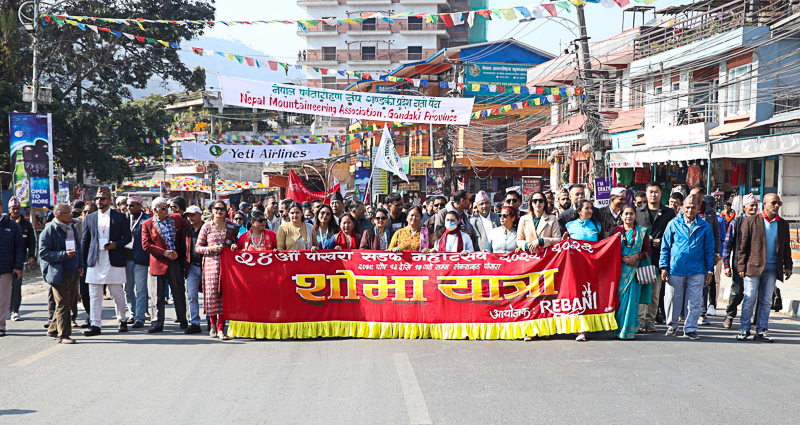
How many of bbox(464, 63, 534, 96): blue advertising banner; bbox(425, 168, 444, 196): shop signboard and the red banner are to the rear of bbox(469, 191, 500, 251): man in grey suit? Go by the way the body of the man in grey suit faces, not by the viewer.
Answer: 2

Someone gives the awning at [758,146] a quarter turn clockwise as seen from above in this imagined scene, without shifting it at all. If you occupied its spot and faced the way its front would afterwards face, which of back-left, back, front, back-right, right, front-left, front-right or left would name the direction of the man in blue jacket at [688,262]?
back-left

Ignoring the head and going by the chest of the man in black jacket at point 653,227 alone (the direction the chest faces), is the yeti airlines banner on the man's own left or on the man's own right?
on the man's own right

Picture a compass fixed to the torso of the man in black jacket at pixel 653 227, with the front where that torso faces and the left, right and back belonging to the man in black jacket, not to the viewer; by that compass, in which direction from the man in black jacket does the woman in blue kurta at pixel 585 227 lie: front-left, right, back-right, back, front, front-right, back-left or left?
front-right

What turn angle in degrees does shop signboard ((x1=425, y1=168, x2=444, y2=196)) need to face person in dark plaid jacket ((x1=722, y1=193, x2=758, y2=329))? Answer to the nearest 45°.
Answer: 0° — it already faces them

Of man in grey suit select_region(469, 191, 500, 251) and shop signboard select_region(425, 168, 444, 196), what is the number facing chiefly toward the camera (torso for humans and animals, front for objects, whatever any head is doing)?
2

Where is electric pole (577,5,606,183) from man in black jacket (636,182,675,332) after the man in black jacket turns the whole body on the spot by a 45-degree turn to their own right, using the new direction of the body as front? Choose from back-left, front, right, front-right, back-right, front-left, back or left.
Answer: back-right

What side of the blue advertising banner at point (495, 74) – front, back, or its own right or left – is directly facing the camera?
front

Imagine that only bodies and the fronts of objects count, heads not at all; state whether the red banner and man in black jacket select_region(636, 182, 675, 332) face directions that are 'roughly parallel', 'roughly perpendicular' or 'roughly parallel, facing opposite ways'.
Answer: roughly parallel

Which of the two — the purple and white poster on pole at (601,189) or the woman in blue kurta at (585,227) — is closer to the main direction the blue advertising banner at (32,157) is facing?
the woman in blue kurta

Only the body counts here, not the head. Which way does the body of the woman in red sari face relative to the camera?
toward the camera

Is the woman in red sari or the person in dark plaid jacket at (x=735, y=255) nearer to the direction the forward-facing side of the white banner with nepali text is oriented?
the woman in red sari

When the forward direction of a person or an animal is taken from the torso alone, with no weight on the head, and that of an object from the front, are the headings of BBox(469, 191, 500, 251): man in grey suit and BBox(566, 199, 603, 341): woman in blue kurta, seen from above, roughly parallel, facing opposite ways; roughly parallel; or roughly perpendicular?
roughly parallel

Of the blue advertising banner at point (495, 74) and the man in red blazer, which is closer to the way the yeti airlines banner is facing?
the man in red blazer

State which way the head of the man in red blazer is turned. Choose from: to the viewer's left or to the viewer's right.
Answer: to the viewer's right

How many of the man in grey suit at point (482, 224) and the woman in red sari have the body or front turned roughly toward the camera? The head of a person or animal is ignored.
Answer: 2

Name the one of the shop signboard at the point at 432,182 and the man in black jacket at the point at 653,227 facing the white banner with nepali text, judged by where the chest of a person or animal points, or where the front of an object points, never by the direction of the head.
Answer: the shop signboard

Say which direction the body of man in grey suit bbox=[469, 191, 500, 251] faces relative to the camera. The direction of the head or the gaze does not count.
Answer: toward the camera

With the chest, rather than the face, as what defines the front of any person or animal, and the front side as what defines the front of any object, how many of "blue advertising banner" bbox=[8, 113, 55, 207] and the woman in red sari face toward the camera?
2

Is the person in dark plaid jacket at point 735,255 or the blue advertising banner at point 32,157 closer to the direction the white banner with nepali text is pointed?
the person in dark plaid jacket
